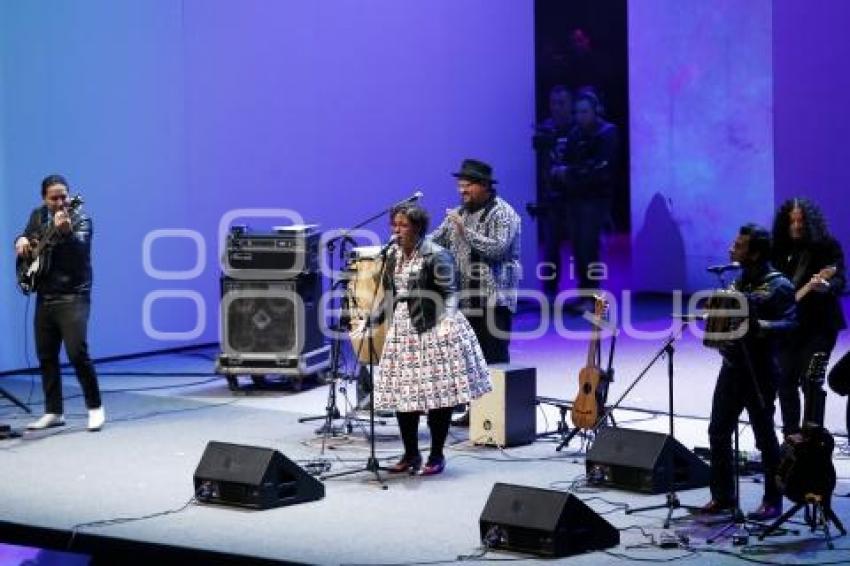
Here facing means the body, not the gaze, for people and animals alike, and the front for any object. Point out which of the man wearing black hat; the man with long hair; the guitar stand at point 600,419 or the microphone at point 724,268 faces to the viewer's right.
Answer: the microphone

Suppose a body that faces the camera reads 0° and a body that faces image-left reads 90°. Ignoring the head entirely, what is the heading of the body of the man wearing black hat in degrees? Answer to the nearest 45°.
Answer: approximately 45°

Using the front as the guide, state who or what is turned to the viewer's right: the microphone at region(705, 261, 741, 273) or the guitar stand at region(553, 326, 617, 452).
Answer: the microphone

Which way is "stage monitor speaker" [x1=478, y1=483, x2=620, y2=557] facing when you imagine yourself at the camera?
facing away from the viewer and to the right of the viewer

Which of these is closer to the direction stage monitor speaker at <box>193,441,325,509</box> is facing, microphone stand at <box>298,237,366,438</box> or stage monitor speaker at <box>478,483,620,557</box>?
the microphone stand

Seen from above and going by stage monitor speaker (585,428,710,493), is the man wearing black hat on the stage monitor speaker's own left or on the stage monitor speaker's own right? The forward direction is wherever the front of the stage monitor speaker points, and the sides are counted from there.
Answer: on the stage monitor speaker's own left

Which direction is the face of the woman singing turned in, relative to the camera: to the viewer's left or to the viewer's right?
to the viewer's left

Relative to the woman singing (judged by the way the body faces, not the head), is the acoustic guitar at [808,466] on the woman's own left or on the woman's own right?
on the woman's own left

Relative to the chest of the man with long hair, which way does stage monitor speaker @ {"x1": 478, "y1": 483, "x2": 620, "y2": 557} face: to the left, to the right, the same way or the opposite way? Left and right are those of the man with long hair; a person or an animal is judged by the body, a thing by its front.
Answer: the opposite way

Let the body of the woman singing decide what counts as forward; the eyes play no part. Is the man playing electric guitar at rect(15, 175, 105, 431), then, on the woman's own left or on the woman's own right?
on the woman's own right

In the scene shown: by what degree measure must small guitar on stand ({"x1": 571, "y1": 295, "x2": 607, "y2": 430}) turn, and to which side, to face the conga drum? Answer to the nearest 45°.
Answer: approximately 45° to its right
